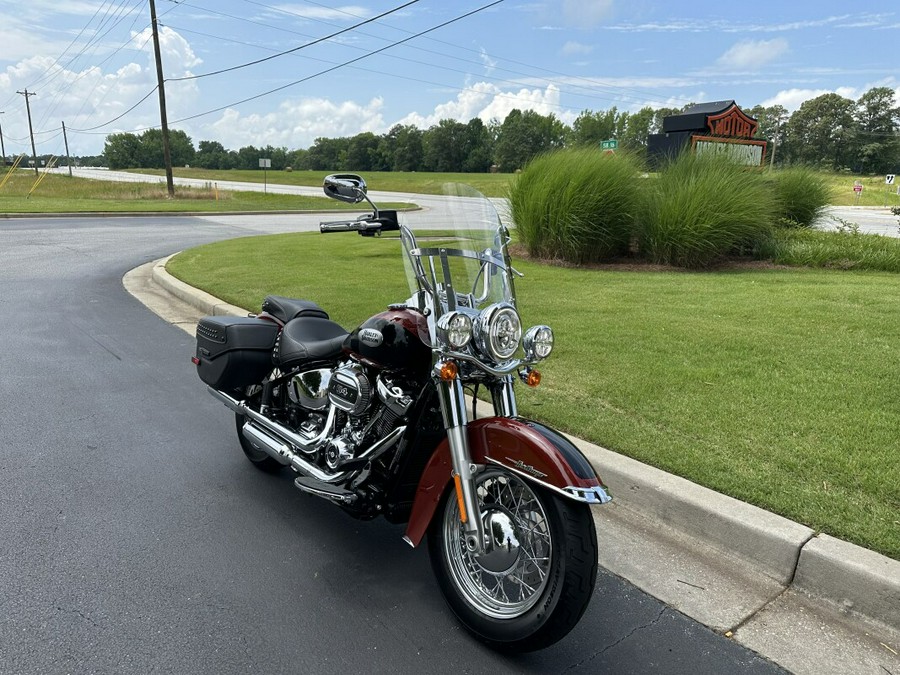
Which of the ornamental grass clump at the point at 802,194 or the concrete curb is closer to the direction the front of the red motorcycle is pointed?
the concrete curb

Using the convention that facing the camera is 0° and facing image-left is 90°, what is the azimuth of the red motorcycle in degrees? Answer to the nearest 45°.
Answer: approximately 315°

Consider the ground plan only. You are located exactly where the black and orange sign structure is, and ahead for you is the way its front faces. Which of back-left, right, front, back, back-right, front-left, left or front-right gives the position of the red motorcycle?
front-right

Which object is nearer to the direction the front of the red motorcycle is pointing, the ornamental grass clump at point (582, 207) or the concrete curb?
the concrete curb

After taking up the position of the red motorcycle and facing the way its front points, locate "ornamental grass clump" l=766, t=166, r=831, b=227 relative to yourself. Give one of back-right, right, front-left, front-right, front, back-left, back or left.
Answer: left

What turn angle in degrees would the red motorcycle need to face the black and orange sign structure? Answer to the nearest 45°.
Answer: approximately 90° to its left

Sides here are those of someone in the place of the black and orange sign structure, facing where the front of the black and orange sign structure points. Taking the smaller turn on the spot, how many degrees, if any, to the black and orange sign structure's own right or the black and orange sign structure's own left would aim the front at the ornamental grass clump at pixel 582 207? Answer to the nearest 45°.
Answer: approximately 45° to the black and orange sign structure's own right

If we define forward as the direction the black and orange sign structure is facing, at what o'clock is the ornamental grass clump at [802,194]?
The ornamental grass clump is roughly at 12 o'clock from the black and orange sign structure.
